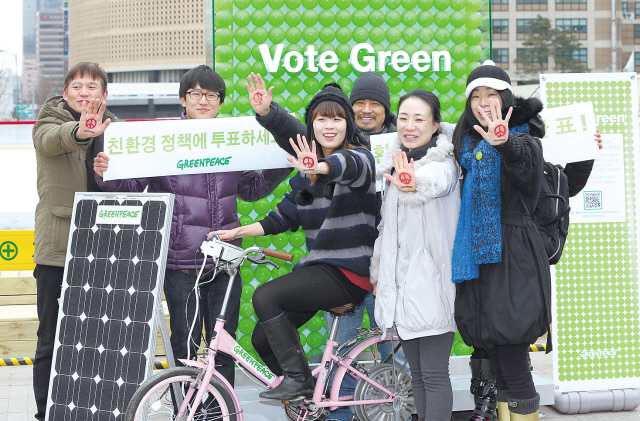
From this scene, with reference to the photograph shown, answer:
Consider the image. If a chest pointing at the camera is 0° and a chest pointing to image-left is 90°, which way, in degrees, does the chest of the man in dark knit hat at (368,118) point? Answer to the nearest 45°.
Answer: approximately 0°
